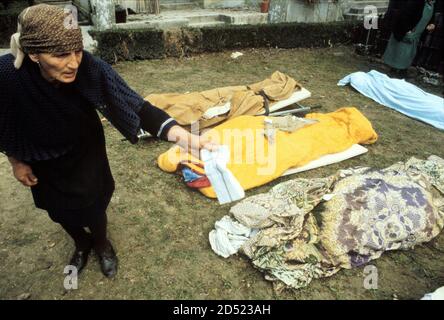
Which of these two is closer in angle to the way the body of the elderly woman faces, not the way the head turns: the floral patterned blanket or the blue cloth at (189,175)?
the floral patterned blanket

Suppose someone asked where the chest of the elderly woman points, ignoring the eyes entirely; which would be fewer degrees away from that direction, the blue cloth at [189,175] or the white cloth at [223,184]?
the white cloth

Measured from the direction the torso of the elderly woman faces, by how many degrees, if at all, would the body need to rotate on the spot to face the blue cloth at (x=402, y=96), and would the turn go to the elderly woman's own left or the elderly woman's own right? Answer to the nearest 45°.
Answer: approximately 90° to the elderly woman's own left

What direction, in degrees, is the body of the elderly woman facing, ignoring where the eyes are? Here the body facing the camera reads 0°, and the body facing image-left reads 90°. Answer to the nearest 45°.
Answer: approximately 315°

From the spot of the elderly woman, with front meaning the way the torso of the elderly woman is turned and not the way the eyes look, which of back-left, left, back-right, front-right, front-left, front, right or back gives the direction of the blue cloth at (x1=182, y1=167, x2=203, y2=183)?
left

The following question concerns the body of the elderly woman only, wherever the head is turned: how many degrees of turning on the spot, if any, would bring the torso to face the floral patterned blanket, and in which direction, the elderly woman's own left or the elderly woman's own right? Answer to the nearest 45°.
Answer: approximately 45° to the elderly woman's own left

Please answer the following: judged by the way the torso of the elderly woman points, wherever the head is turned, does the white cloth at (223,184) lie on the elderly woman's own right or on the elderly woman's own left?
on the elderly woman's own left

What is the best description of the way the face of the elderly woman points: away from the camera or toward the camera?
toward the camera

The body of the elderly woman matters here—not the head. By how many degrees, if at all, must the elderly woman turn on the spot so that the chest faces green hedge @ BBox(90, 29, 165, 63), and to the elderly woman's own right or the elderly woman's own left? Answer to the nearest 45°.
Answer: approximately 135° to the elderly woman's own left

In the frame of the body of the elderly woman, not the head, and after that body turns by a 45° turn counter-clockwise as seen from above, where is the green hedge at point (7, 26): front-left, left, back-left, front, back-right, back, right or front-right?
left
